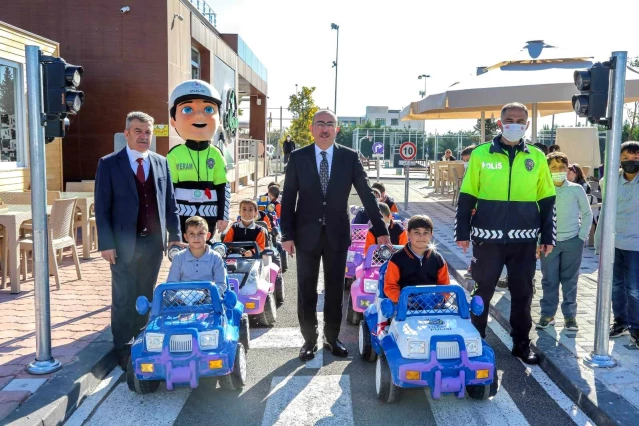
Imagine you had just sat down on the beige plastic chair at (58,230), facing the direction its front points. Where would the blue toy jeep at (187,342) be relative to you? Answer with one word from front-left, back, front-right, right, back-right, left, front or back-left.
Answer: back-left

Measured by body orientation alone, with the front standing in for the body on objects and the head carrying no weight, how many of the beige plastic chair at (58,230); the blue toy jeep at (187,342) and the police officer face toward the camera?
2

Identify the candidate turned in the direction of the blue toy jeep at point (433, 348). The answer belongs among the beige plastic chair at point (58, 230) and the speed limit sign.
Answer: the speed limit sign

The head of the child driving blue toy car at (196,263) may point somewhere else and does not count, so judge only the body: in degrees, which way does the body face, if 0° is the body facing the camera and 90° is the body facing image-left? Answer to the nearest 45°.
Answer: approximately 0°

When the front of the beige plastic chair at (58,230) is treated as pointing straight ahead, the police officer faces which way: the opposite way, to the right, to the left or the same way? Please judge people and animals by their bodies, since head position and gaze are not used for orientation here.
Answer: to the left

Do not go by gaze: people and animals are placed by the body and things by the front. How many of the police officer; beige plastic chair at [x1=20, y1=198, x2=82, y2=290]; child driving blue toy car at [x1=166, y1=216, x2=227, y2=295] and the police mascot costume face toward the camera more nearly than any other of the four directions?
3
